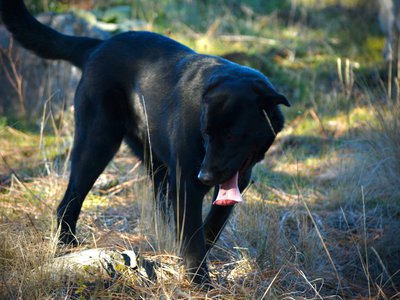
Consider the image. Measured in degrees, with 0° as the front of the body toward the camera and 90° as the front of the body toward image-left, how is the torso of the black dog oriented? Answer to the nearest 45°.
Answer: approximately 315°
